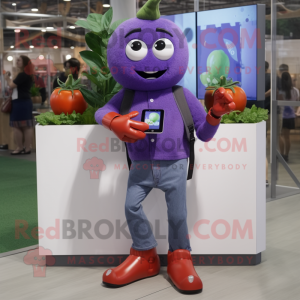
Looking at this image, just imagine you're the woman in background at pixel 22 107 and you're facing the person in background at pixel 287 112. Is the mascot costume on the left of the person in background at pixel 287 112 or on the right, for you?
right

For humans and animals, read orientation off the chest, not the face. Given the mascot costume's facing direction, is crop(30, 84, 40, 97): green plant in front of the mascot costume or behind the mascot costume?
behind

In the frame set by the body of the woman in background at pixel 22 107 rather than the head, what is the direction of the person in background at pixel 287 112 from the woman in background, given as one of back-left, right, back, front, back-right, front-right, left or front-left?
back-left

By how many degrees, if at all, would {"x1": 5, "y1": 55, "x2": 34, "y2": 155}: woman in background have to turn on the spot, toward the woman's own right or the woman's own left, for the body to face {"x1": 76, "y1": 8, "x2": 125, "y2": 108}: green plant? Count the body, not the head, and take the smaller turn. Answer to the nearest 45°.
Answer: approximately 90° to the woman's own left

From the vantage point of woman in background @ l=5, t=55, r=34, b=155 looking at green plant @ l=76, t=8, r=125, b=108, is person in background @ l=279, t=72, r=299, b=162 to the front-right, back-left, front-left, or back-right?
front-left

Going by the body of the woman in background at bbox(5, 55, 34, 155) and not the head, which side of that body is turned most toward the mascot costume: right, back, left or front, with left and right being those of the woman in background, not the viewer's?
left

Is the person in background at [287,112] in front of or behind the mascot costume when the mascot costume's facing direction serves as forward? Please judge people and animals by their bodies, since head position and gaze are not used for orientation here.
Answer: behind

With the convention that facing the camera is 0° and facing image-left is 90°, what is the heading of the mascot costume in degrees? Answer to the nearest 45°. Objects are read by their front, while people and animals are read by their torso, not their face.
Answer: approximately 0°
